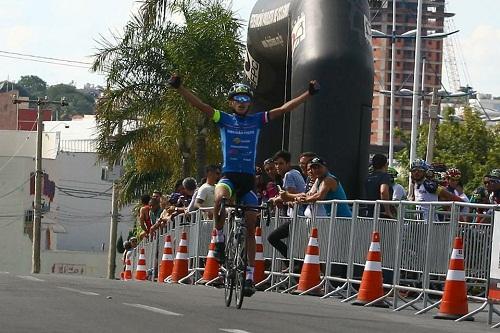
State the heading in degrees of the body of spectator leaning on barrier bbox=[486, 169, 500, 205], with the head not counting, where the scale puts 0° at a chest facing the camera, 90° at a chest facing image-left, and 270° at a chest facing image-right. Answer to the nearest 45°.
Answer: approximately 45°

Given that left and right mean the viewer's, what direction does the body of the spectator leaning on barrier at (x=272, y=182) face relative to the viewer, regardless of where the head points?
facing the viewer and to the left of the viewer

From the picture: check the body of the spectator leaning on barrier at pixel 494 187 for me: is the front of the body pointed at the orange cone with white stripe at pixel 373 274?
yes

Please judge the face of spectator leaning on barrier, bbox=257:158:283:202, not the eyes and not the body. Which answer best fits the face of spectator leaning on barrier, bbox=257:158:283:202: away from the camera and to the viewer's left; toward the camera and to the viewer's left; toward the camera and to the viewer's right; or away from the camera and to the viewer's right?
toward the camera and to the viewer's left

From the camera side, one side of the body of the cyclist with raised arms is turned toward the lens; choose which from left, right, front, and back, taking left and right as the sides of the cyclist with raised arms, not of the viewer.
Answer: front

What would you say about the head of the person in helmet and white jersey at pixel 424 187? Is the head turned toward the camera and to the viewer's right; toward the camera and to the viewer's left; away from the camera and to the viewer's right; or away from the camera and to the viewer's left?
toward the camera and to the viewer's left

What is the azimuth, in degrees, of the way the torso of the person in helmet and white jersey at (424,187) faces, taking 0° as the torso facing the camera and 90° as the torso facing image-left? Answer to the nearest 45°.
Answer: approximately 45°

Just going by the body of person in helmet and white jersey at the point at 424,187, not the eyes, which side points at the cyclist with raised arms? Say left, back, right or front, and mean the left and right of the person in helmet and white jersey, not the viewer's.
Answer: front

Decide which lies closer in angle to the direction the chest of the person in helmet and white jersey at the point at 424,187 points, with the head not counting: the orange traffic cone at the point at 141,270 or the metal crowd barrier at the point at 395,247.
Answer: the metal crowd barrier

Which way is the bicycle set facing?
toward the camera

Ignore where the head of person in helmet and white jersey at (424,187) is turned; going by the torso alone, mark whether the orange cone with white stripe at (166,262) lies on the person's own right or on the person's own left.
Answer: on the person's own right

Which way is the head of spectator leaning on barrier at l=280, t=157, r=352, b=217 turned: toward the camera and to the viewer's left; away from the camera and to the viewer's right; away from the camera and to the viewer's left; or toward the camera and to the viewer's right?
toward the camera and to the viewer's left
